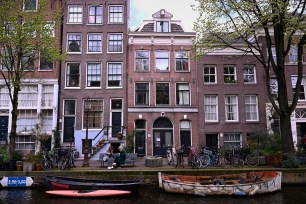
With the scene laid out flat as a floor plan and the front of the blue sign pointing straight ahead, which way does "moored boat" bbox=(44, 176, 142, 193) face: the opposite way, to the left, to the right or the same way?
to the right

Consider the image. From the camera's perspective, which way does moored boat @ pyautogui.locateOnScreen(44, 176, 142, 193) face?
to the viewer's left

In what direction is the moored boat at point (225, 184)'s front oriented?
to the viewer's right

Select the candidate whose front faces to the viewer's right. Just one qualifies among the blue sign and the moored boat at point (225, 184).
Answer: the moored boat

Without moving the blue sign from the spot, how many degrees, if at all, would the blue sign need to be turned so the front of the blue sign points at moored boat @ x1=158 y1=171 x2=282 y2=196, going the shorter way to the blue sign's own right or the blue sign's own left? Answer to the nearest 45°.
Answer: approximately 45° to the blue sign's own left

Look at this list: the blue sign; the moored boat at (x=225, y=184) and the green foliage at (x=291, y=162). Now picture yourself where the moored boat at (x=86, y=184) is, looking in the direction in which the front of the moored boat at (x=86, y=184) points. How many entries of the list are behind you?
2

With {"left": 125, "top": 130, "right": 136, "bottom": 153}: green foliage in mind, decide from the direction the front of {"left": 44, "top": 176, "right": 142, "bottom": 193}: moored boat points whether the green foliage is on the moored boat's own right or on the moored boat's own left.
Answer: on the moored boat's own right

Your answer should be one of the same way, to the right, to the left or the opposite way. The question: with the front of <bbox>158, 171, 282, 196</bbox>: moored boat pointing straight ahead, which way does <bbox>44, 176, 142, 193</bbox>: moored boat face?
the opposite way

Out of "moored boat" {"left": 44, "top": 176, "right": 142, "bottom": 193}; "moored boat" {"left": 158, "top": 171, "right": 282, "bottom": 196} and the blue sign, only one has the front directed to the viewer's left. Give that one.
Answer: "moored boat" {"left": 44, "top": 176, "right": 142, "bottom": 193}

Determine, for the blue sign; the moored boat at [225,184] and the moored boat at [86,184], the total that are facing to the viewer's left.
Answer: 1
